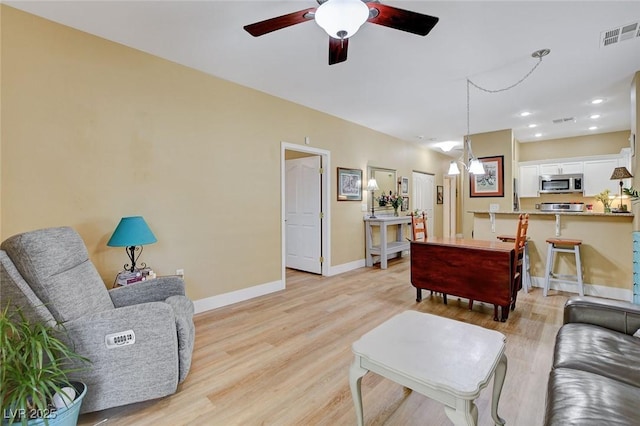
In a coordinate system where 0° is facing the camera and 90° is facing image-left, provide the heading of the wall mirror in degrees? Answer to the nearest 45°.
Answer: approximately 315°

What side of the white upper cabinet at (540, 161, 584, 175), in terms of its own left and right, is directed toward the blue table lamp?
front

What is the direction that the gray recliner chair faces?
to the viewer's right

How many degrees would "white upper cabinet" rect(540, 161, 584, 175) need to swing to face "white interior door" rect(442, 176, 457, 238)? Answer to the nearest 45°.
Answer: approximately 135° to its right

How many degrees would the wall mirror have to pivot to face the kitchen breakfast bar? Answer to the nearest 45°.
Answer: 0° — it already faces it

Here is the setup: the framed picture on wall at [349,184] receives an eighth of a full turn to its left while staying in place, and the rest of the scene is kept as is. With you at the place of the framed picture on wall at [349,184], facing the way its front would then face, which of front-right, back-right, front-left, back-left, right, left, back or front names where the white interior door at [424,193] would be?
front-left

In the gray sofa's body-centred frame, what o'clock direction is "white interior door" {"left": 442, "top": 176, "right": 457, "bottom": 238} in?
The white interior door is roughly at 2 o'clock from the gray sofa.

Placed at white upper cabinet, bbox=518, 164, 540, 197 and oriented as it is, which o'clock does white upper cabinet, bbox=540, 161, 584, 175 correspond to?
white upper cabinet, bbox=540, 161, 584, 175 is roughly at 9 o'clock from white upper cabinet, bbox=518, 164, 540, 197.

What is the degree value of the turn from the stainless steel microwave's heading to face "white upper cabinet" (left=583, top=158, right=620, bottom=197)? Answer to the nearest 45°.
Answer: approximately 90° to its left

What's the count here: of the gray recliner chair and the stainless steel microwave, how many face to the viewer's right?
1

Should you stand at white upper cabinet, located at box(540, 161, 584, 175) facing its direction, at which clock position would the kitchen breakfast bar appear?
The kitchen breakfast bar is roughly at 12 o'clock from the white upper cabinet.

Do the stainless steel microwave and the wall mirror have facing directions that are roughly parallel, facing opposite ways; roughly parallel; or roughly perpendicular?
roughly perpendicular

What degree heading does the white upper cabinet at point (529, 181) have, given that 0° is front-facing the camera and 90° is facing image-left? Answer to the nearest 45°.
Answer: approximately 0°

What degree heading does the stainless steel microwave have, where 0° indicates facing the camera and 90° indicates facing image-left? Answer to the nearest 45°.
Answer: approximately 0°
